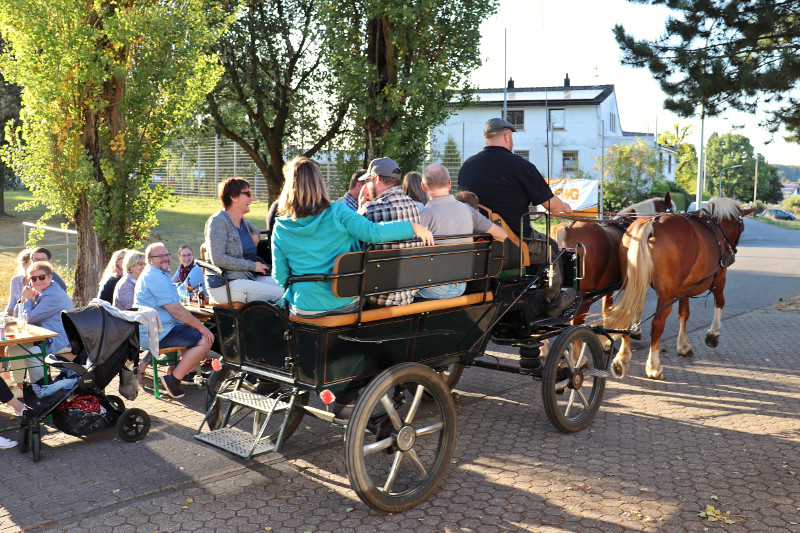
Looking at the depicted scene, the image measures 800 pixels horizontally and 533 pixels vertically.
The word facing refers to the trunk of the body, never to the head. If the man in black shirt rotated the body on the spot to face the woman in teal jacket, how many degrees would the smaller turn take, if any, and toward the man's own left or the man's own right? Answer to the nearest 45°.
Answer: approximately 180°

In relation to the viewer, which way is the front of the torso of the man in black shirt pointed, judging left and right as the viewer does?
facing away from the viewer and to the right of the viewer

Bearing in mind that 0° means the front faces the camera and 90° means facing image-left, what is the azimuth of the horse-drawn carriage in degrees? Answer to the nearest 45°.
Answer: approximately 225°

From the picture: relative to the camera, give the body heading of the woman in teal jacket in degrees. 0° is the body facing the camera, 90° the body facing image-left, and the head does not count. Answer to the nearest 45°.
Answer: approximately 180°

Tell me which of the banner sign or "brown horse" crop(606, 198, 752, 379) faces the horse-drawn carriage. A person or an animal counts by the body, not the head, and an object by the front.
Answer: the banner sign

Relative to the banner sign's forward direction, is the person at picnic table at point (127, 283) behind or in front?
in front

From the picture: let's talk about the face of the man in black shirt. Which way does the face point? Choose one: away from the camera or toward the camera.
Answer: away from the camera

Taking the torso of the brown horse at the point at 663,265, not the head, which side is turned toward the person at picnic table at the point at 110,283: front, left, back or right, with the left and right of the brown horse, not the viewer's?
back

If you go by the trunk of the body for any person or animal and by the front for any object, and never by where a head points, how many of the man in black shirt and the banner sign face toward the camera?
1

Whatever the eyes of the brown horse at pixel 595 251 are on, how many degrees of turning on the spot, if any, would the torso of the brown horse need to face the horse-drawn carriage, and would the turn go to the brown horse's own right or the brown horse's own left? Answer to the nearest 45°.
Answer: approximately 135° to the brown horse's own right

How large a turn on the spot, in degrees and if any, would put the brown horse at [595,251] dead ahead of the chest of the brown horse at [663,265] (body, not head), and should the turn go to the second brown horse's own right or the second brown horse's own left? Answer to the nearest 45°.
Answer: approximately 135° to the second brown horse's own left
